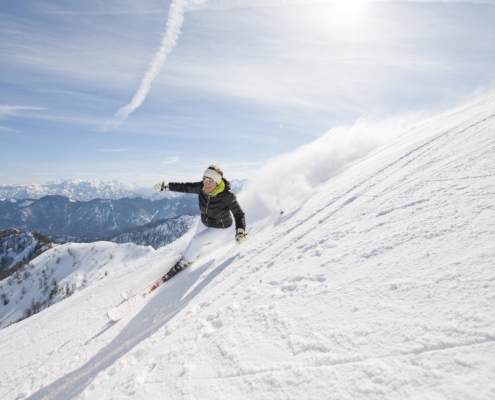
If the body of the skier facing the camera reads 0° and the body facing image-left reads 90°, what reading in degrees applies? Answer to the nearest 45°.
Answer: approximately 45°

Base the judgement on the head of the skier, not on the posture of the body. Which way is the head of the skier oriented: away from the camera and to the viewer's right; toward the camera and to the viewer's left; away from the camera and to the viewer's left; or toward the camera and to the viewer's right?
toward the camera and to the viewer's left

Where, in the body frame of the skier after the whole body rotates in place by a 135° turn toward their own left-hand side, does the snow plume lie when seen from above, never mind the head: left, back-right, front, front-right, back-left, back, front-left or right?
front-left
